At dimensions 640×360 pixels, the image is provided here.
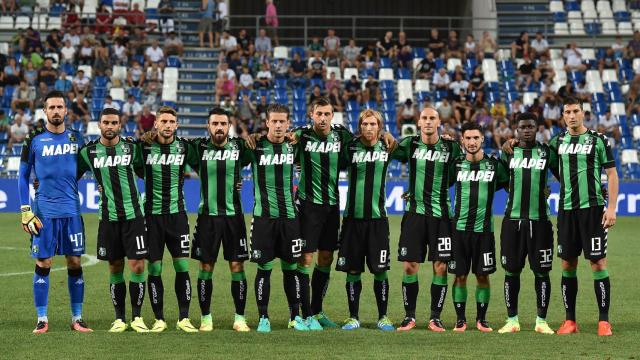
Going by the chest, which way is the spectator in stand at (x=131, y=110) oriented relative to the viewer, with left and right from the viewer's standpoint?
facing the viewer
